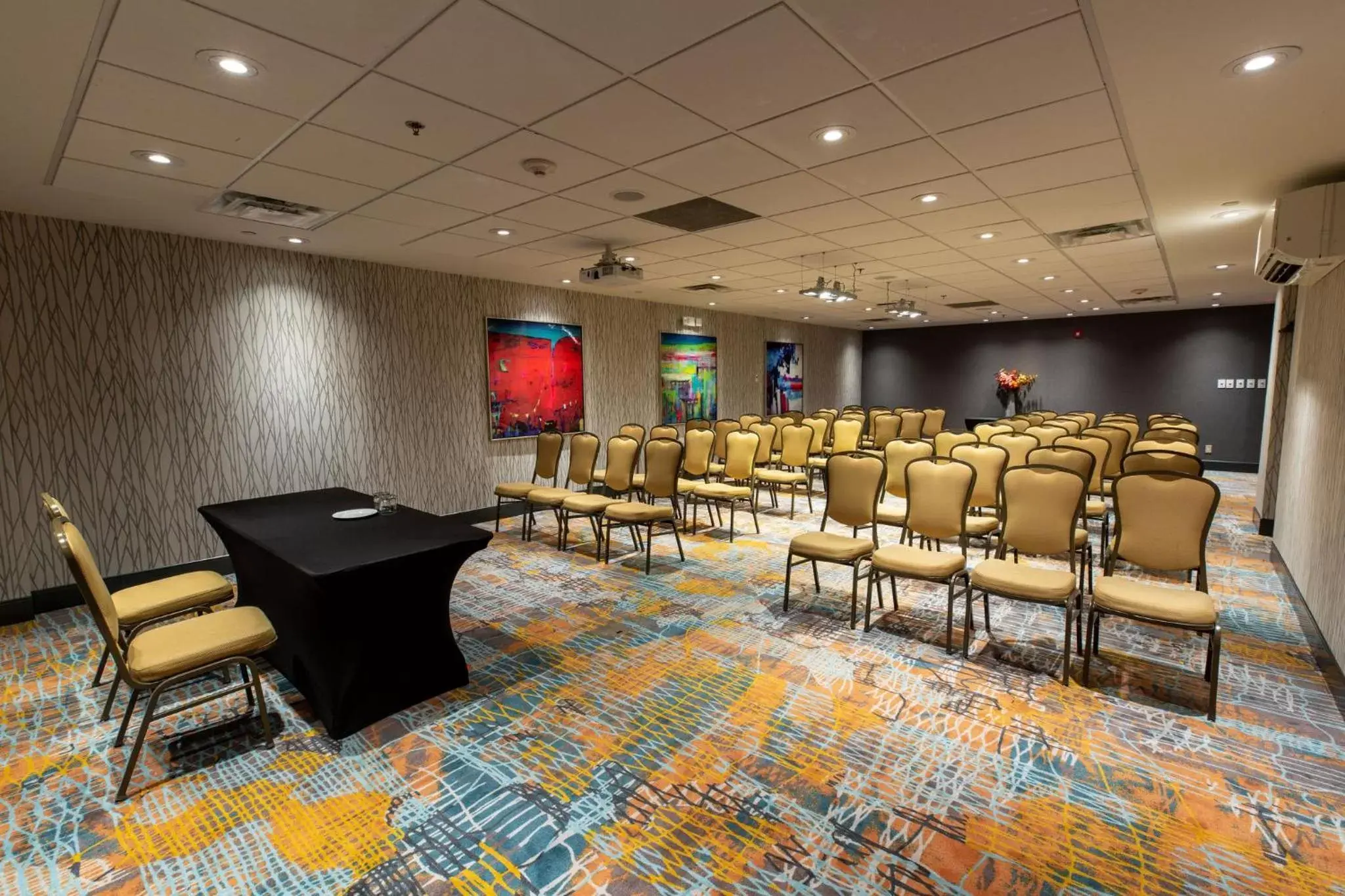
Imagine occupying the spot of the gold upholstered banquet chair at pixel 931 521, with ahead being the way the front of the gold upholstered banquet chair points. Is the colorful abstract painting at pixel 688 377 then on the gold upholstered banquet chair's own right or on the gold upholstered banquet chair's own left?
on the gold upholstered banquet chair's own right

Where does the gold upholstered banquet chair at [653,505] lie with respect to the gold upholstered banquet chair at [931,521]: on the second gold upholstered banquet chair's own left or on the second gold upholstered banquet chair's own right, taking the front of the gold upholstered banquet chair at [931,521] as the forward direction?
on the second gold upholstered banquet chair's own right

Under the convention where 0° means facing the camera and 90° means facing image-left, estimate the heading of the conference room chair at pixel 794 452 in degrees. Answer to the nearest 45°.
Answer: approximately 45°

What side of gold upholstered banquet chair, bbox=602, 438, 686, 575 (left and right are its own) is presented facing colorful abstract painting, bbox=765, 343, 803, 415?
back

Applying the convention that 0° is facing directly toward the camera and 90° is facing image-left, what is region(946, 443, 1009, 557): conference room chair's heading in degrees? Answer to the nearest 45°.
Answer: approximately 45°

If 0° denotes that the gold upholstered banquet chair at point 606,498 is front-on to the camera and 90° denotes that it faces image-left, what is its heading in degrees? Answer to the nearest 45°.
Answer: approximately 45°

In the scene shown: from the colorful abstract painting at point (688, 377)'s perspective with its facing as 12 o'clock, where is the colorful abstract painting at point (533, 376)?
the colorful abstract painting at point (533, 376) is roughly at 3 o'clock from the colorful abstract painting at point (688, 377).
